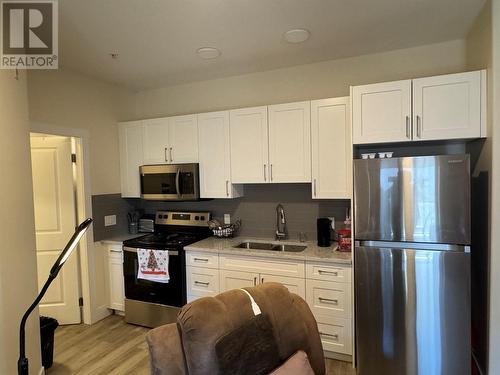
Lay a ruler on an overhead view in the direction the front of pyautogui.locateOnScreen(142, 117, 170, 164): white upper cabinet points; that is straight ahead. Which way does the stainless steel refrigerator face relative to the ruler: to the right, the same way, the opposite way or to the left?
the same way

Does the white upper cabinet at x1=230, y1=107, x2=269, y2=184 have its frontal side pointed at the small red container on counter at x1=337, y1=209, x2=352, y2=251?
no

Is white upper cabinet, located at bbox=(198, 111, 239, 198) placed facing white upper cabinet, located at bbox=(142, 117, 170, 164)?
no

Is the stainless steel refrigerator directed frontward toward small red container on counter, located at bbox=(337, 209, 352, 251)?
no

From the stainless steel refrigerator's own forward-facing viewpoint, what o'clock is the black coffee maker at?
The black coffee maker is roughly at 4 o'clock from the stainless steel refrigerator.

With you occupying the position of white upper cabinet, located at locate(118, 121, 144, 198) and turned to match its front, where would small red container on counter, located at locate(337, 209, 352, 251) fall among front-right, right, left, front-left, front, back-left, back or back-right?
left

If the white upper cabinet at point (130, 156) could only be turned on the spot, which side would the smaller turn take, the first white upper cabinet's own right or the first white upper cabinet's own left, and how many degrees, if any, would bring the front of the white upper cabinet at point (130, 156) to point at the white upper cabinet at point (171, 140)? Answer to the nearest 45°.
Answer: approximately 90° to the first white upper cabinet's own left

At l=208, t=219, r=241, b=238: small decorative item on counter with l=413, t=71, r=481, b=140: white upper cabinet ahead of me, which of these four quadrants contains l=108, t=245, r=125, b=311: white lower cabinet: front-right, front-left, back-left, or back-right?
back-right

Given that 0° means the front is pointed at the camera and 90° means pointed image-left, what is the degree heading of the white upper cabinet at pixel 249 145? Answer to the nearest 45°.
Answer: approximately 0°

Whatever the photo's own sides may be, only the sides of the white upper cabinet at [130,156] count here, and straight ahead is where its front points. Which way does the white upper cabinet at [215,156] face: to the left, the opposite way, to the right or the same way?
the same way

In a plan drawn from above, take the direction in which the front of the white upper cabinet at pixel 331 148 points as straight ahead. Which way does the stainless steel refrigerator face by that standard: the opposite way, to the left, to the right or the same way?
the same way

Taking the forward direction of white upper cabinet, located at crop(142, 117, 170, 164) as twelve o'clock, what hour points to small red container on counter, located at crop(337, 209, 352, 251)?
The small red container on counter is roughly at 9 o'clock from the white upper cabinet.

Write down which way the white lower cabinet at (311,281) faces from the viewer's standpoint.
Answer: facing the viewer and to the left of the viewer

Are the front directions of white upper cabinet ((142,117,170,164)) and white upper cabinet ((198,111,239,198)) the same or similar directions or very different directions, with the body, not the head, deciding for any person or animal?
same or similar directions

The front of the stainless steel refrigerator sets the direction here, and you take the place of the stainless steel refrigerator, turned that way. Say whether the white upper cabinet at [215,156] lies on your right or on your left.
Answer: on your right

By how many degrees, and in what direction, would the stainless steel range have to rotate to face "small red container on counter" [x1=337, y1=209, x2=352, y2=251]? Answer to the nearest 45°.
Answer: approximately 90° to its left

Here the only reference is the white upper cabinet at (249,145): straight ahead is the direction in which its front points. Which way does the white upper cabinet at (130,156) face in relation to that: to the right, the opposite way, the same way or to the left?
the same way
